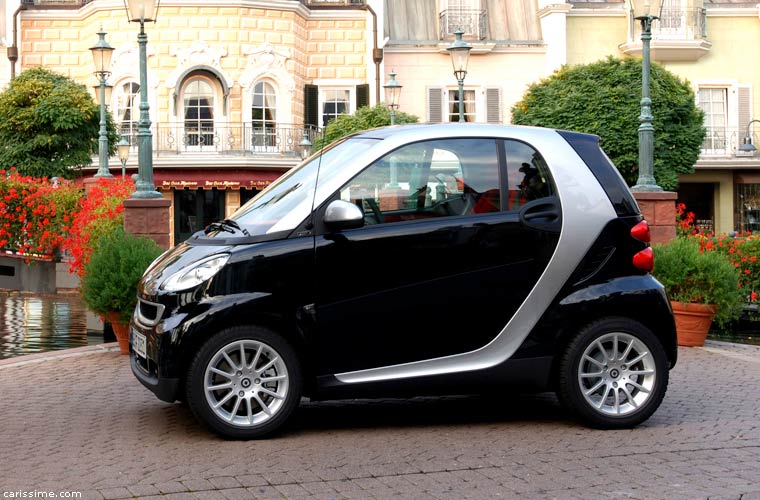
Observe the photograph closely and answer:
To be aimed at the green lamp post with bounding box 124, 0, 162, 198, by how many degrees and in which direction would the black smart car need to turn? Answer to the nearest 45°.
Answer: approximately 45° to its right

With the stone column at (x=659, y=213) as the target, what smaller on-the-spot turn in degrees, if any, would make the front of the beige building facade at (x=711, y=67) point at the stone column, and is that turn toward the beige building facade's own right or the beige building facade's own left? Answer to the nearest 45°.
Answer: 0° — it already faces it

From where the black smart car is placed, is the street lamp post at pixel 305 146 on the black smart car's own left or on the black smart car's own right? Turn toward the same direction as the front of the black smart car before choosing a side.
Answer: on the black smart car's own right

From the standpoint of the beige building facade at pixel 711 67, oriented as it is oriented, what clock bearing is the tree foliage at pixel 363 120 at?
The tree foliage is roughly at 2 o'clock from the beige building facade.

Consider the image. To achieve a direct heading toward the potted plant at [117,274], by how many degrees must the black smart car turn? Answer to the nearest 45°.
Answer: approximately 45° to its right

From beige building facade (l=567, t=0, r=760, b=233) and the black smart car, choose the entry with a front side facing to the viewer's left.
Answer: the black smart car

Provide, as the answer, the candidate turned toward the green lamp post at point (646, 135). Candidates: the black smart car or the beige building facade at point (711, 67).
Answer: the beige building facade

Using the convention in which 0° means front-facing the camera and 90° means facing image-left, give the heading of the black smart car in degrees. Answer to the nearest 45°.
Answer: approximately 90°

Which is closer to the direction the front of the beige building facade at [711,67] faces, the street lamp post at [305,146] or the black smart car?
the black smart car

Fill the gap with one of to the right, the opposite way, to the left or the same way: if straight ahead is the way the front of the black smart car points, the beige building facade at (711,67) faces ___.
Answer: to the left

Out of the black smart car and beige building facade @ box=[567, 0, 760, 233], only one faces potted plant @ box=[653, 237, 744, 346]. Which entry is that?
the beige building facade

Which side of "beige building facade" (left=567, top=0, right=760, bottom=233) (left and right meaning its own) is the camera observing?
front

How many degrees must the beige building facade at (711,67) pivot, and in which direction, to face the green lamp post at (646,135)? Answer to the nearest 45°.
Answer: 0° — it already faces it
